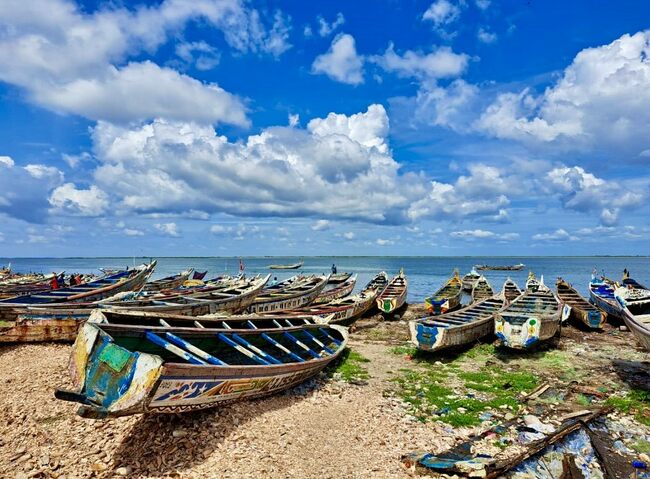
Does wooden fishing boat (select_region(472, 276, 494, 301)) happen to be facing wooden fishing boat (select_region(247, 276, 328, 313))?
no

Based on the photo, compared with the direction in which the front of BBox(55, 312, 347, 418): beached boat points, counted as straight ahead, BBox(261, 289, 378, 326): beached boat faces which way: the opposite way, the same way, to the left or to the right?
the same way

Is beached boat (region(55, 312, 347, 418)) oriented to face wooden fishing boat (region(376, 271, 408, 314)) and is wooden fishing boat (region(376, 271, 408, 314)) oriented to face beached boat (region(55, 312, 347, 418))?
no

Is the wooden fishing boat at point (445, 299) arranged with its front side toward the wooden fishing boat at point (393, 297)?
no

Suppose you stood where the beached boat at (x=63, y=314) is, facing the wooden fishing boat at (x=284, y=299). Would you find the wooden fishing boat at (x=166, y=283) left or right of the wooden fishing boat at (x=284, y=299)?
left

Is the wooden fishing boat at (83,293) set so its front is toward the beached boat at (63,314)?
no

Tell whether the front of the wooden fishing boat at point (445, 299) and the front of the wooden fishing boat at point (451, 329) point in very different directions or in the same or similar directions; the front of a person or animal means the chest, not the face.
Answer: same or similar directions

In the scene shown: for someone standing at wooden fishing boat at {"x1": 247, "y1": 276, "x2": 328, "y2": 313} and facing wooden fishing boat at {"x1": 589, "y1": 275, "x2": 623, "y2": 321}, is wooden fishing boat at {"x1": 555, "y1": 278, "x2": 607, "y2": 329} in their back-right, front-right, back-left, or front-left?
front-right

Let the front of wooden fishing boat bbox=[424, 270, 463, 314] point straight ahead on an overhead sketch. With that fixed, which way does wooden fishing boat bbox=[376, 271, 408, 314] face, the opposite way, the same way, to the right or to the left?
the same way
